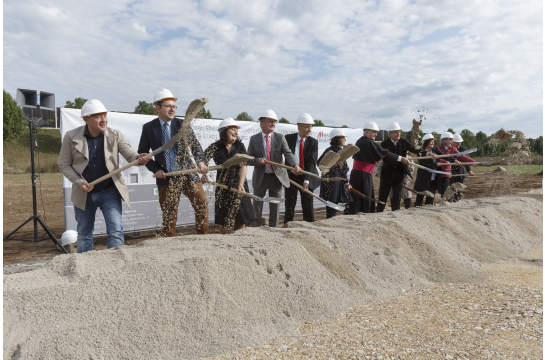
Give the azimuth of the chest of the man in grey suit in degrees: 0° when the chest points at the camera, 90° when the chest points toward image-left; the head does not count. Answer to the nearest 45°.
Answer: approximately 0°

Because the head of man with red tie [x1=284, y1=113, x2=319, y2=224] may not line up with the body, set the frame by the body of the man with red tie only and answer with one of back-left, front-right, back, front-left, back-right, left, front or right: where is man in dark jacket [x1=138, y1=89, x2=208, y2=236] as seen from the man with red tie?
front-right

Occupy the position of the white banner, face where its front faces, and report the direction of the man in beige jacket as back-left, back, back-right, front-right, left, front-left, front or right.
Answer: front-right

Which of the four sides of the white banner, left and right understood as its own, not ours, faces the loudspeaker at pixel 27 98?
right

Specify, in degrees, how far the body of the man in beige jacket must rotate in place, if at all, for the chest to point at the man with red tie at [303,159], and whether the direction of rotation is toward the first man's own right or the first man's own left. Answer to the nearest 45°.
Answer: approximately 45° to the first man's own left

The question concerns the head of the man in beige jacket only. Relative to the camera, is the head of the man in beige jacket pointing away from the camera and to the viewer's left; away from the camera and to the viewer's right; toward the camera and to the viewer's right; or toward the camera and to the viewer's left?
toward the camera and to the viewer's right

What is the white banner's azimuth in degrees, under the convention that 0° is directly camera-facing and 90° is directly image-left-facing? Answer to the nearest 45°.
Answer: approximately 315°

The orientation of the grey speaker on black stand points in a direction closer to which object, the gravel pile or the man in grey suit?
the gravel pile

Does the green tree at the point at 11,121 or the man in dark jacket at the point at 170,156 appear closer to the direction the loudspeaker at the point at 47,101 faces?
the man in dark jacket
